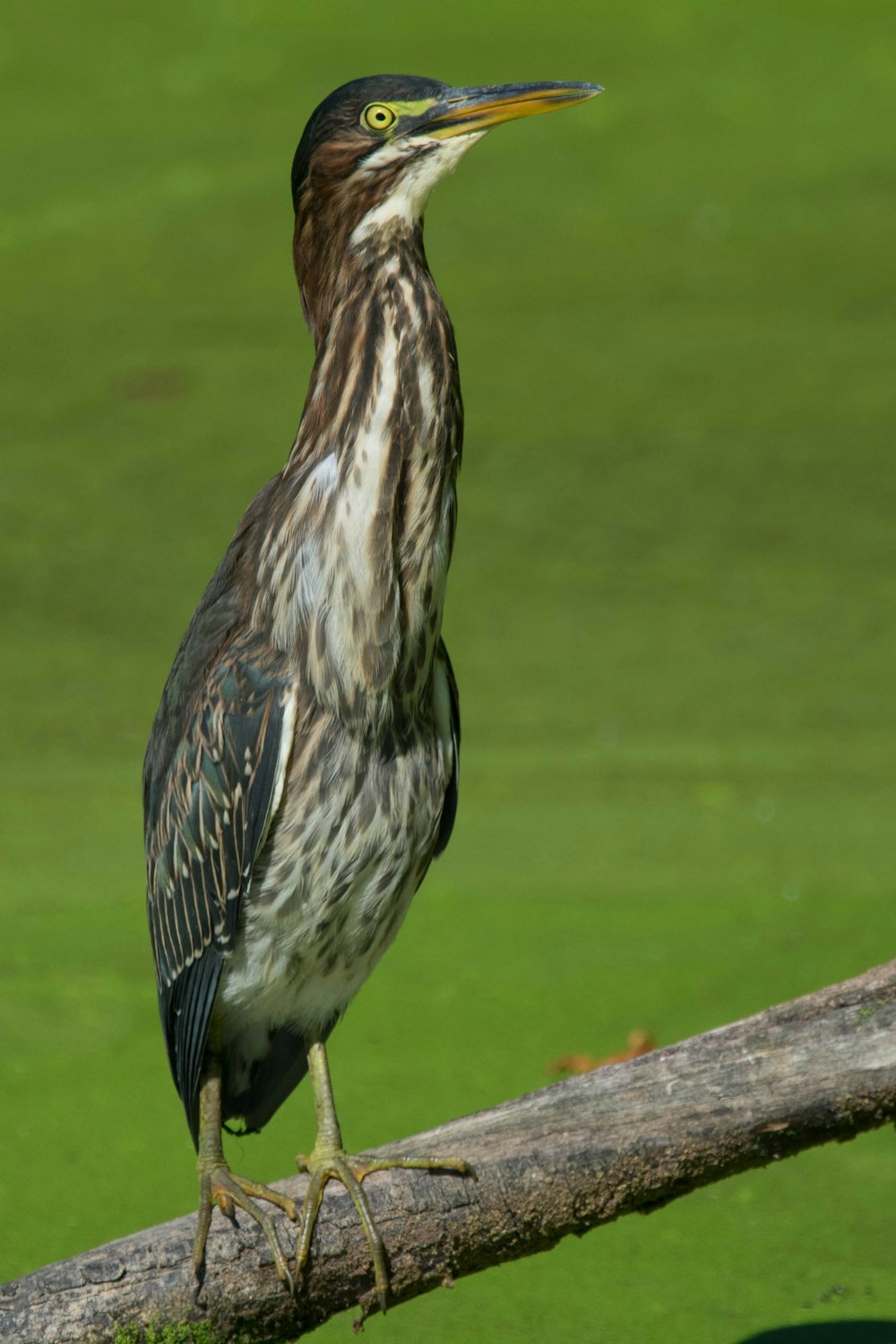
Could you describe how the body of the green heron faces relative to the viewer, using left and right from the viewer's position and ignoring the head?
facing the viewer and to the right of the viewer
